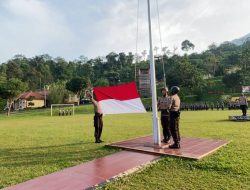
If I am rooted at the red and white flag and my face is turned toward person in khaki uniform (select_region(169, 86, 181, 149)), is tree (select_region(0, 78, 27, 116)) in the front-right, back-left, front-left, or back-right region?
back-left

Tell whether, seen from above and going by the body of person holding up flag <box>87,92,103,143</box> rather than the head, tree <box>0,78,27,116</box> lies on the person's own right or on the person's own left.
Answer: on the person's own left

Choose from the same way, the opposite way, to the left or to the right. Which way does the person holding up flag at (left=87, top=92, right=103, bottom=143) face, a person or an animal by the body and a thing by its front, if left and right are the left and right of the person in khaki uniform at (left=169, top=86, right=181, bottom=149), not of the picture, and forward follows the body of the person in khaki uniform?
the opposite way

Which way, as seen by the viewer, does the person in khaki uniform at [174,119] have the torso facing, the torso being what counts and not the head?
to the viewer's left

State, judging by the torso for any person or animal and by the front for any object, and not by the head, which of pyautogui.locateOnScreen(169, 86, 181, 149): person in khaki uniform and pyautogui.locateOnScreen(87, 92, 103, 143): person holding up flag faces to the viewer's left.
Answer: the person in khaki uniform

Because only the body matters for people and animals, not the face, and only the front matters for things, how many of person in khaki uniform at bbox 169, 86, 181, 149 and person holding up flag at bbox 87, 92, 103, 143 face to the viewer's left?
1

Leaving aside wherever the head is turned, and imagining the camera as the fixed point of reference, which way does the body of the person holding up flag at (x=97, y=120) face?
to the viewer's right

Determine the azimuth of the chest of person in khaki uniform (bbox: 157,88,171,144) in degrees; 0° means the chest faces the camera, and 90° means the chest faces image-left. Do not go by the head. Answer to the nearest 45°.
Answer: approximately 45°

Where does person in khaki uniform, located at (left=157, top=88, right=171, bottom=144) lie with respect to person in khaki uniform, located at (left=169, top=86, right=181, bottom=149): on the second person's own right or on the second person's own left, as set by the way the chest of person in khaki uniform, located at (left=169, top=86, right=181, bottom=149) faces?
on the second person's own right

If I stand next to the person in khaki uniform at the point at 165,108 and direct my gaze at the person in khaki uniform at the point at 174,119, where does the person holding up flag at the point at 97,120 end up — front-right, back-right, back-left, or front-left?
back-right
